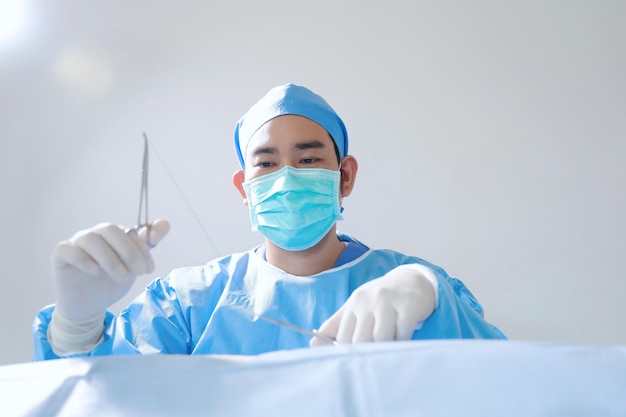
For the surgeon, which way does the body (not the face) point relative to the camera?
toward the camera
